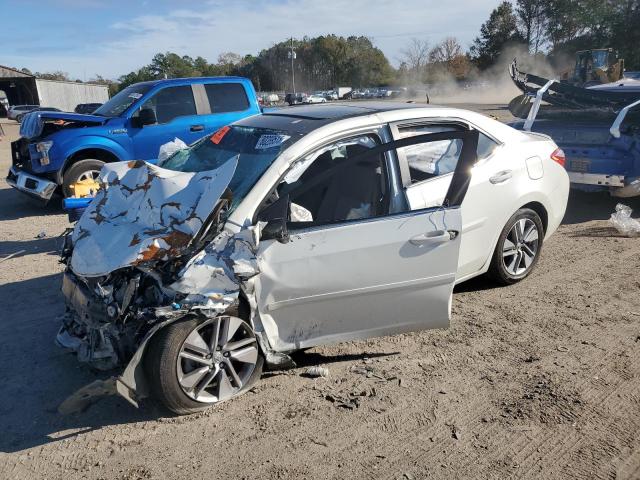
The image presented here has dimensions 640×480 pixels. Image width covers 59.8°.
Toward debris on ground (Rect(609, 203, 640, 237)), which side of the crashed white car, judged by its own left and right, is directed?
back

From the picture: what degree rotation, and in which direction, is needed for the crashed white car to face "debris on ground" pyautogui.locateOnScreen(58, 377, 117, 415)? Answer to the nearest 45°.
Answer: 0° — it already faces it

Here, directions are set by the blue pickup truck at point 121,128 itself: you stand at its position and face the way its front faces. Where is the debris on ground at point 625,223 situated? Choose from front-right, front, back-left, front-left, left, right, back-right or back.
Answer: left

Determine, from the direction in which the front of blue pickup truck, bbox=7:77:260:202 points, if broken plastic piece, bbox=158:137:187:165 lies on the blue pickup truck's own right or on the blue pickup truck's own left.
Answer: on the blue pickup truck's own left

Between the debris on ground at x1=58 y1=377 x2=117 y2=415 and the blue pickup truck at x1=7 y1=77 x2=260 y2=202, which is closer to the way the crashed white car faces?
the debris on ground

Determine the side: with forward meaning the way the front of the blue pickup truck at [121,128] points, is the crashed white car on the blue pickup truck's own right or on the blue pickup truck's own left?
on the blue pickup truck's own left

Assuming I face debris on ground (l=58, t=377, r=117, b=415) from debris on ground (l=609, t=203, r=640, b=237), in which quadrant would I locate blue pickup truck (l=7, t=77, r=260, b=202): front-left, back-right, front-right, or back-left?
front-right

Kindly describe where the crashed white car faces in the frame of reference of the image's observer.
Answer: facing the viewer and to the left of the viewer

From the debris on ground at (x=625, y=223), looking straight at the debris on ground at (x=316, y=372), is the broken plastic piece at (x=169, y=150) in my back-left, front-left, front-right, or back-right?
front-right

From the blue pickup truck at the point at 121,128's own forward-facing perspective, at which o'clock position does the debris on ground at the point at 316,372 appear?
The debris on ground is roughly at 10 o'clock from the blue pickup truck.

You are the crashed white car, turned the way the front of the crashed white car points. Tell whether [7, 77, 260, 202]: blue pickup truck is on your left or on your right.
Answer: on your right

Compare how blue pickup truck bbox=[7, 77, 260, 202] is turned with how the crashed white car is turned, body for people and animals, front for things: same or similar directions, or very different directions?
same or similar directions

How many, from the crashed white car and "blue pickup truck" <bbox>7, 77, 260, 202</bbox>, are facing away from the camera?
0
